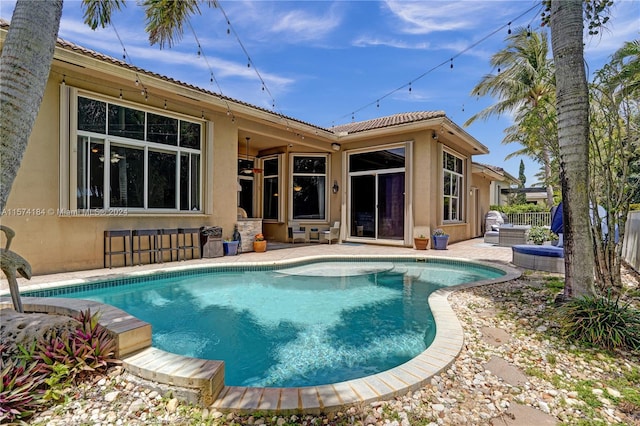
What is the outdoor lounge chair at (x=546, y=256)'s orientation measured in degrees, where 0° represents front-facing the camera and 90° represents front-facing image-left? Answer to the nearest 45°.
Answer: approximately 90°

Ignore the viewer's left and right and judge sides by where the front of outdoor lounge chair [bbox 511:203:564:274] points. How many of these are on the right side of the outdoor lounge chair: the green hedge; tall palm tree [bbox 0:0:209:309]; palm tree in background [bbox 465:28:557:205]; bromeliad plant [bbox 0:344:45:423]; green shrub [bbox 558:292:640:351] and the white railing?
3

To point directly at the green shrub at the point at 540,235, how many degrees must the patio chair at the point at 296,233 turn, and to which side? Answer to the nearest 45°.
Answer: approximately 45° to its left

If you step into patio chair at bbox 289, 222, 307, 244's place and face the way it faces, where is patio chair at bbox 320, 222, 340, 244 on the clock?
patio chair at bbox 320, 222, 340, 244 is roughly at 11 o'clock from patio chair at bbox 289, 222, 307, 244.

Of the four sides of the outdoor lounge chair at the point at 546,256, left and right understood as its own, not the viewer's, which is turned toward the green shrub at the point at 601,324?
left

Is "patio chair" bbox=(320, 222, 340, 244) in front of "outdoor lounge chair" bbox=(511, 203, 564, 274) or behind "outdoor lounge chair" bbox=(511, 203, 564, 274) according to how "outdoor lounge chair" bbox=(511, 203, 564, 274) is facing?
in front

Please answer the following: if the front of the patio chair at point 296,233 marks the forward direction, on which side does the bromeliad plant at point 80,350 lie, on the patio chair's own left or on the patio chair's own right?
on the patio chair's own right

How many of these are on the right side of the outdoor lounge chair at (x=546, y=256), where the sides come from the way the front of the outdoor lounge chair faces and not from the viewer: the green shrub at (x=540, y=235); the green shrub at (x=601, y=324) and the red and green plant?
1

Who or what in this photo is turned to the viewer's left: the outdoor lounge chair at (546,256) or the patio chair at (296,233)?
the outdoor lounge chair

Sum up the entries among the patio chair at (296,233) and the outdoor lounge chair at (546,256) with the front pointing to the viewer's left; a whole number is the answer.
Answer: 1

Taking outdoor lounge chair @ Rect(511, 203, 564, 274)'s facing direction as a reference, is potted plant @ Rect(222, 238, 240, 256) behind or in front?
in front

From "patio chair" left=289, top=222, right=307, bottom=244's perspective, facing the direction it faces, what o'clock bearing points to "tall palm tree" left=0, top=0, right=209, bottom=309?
The tall palm tree is roughly at 2 o'clock from the patio chair.

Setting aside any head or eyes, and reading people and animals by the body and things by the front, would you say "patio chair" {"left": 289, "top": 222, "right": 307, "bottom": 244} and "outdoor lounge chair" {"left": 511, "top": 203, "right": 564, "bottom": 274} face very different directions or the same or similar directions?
very different directions

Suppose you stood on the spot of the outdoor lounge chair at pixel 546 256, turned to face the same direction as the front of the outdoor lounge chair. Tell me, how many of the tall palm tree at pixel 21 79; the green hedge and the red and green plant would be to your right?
1

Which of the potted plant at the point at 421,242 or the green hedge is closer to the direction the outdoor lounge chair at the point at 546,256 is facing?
the potted plant
